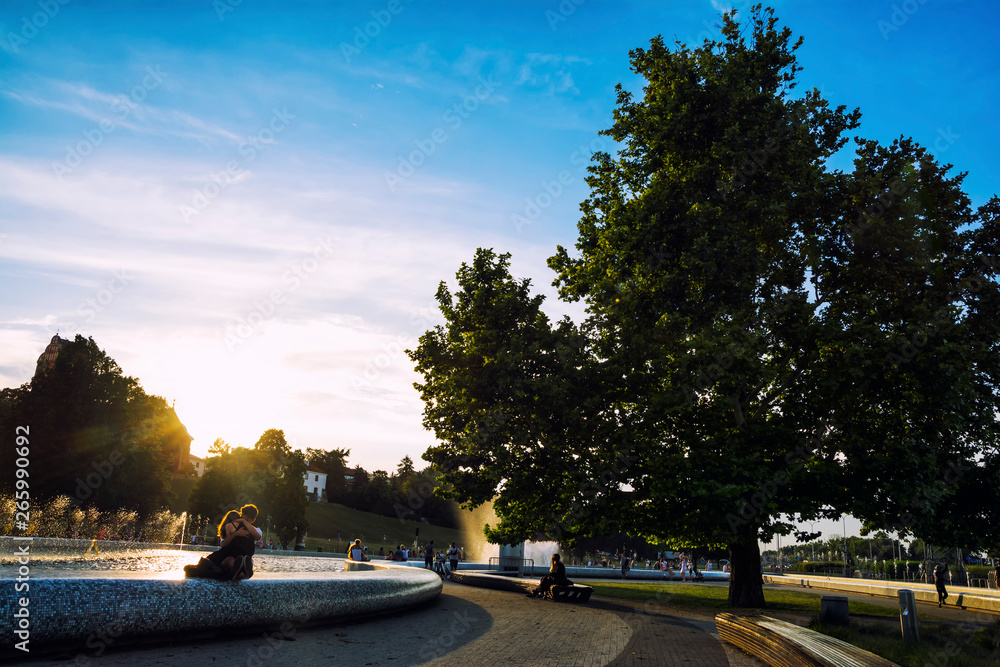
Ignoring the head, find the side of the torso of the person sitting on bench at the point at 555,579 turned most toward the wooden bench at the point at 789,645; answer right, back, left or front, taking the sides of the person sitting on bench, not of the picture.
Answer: left

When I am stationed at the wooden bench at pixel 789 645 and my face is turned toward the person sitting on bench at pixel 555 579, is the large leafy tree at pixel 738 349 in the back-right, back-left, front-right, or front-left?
front-right

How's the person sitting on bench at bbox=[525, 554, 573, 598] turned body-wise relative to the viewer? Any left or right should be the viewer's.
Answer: facing to the left of the viewer
